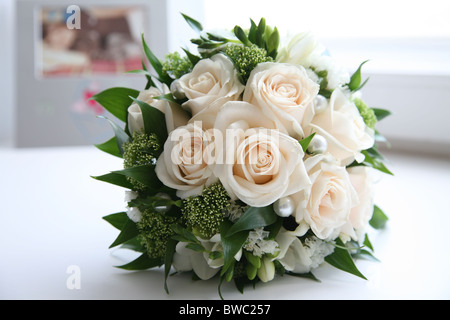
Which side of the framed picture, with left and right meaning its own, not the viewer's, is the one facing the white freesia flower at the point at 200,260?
front

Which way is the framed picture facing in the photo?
toward the camera

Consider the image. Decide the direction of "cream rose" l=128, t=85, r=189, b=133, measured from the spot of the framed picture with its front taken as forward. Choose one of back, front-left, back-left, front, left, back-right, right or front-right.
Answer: front

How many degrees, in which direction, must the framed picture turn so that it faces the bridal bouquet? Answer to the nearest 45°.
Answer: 0° — it already faces it
